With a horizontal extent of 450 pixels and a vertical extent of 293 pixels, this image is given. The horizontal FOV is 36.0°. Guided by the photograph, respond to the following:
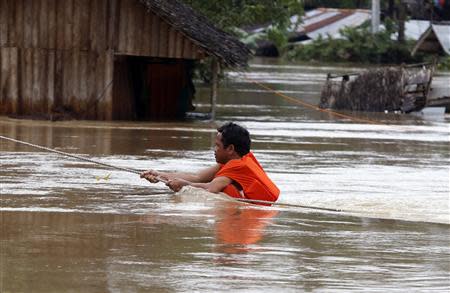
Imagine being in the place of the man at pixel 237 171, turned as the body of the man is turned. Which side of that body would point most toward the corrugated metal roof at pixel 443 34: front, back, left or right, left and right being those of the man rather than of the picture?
right

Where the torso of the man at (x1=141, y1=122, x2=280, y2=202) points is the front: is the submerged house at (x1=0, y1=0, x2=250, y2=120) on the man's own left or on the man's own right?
on the man's own right

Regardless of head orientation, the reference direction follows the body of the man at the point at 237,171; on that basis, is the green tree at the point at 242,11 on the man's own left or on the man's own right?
on the man's own right

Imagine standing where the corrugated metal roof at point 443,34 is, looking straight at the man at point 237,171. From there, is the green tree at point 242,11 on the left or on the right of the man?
right

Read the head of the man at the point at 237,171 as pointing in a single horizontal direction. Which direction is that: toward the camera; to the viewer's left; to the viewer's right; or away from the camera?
to the viewer's left

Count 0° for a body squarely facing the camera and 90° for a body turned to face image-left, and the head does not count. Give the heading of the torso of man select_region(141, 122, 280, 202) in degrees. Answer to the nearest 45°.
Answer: approximately 90°
